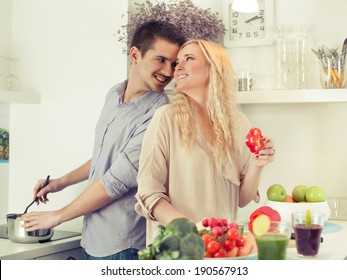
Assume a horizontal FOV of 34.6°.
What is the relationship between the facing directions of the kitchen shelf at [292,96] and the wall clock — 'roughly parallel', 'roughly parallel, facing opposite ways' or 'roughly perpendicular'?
roughly parallel

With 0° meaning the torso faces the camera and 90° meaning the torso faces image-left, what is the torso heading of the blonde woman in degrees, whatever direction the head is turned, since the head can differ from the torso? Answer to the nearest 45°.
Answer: approximately 315°

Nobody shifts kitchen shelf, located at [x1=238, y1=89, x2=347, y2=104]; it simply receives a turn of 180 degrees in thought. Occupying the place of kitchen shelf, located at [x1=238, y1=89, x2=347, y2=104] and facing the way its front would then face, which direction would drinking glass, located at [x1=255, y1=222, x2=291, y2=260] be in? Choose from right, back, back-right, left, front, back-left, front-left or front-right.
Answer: back

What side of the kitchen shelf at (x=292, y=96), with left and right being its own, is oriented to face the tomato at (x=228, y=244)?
front

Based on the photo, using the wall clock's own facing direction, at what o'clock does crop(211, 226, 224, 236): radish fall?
The radish is roughly at 12 o'clock from the wall clock.

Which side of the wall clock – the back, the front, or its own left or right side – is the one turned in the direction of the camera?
front

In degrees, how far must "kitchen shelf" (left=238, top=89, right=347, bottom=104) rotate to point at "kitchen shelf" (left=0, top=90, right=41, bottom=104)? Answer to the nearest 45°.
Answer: approximately 90° to its right

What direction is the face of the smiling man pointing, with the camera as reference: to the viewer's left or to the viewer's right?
to the viewer's right

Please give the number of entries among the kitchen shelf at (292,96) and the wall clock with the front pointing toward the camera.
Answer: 2

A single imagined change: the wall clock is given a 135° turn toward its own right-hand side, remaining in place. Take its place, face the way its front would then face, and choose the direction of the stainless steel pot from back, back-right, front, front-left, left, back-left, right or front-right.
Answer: front-left

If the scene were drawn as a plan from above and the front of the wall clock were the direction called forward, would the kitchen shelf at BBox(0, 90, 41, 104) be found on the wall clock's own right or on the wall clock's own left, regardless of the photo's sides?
on the wall clock's own right

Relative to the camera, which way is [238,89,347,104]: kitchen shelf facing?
toward the camera
